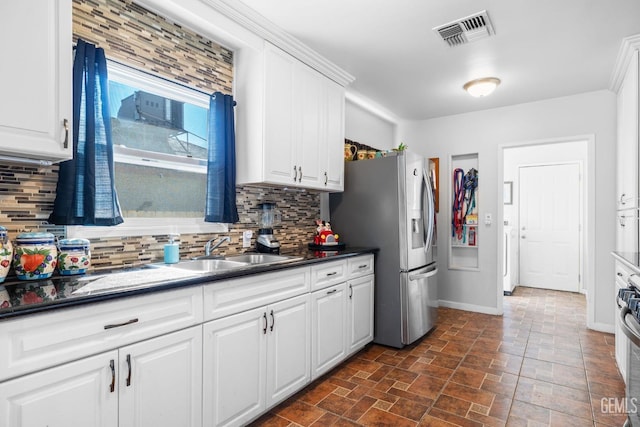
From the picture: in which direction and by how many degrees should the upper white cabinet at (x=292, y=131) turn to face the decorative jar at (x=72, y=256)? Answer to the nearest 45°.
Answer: approximately 90° to its right

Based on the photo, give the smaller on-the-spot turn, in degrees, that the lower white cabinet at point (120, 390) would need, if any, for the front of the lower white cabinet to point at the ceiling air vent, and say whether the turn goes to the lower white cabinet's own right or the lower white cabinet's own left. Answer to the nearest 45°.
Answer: approximately 45° to the lower white cabinet's own left

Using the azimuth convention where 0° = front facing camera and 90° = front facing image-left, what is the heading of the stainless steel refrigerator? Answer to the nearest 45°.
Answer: approximately 315°

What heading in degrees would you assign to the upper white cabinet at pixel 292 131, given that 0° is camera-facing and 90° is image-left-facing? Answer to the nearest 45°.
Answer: approximately 315°

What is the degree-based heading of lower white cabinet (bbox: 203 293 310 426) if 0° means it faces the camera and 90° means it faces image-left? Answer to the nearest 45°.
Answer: approximately 315°

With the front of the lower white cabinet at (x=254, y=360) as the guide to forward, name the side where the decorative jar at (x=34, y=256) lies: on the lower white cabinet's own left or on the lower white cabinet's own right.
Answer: on the lower white cabinet's own right

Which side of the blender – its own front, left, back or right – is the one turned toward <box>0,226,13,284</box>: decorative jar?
right
